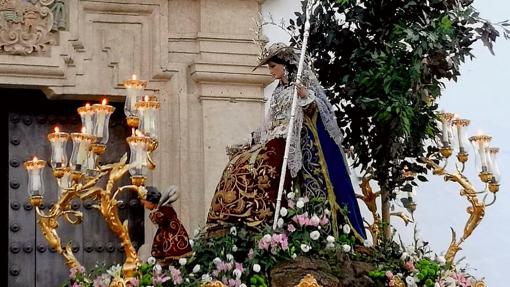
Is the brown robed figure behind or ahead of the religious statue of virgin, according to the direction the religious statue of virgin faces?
ahead

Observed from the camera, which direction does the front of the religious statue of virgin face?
facing the viewer and to the left of the viewer

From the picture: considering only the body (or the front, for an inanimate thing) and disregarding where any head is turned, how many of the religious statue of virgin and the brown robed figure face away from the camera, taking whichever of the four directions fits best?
0

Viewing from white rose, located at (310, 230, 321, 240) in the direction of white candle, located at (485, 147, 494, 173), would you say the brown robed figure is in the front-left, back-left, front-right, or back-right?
back-left
